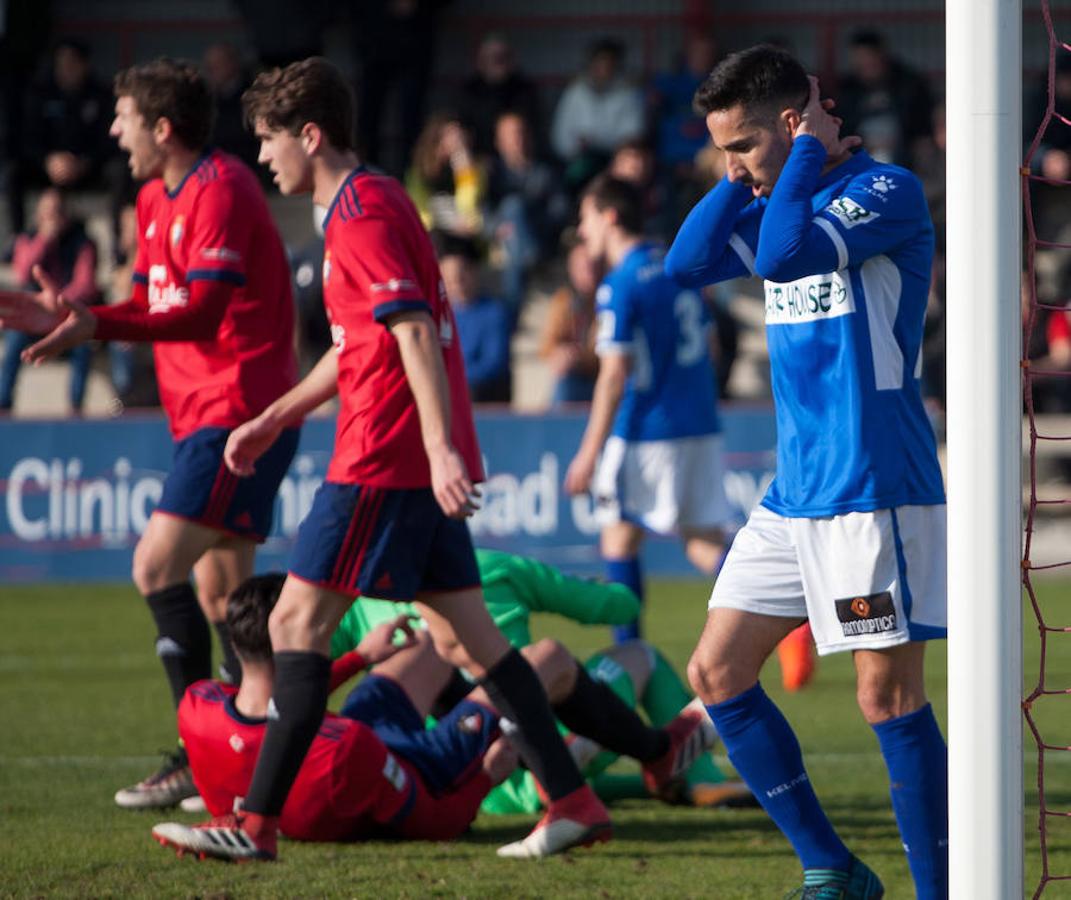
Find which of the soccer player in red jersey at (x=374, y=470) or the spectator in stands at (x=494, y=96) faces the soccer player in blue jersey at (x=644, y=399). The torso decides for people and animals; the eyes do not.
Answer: the spectator in stands

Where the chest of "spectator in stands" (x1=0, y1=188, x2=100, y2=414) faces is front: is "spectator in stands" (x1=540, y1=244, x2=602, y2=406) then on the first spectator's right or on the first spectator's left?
on the first spectator's left

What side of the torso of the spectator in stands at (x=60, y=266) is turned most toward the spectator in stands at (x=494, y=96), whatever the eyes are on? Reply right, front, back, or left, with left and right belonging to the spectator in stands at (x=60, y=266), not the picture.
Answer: left

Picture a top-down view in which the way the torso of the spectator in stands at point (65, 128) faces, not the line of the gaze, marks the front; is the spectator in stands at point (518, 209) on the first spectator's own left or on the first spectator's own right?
on the first spectator's own left

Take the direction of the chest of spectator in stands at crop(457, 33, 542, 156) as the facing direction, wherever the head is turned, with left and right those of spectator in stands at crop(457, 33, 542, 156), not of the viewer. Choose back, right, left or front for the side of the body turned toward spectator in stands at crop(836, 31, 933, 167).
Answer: left

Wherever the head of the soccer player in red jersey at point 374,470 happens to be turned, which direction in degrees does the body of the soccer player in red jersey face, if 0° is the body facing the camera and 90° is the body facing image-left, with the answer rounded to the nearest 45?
approximately 90°

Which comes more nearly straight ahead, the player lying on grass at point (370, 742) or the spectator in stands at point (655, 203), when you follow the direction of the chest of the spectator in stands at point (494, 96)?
the player lying on grass

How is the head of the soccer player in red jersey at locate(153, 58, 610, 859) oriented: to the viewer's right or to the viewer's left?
to the viewer's left

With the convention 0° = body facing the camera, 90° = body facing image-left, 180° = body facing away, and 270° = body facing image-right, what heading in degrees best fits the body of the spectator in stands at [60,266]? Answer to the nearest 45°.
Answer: approximately 0°
